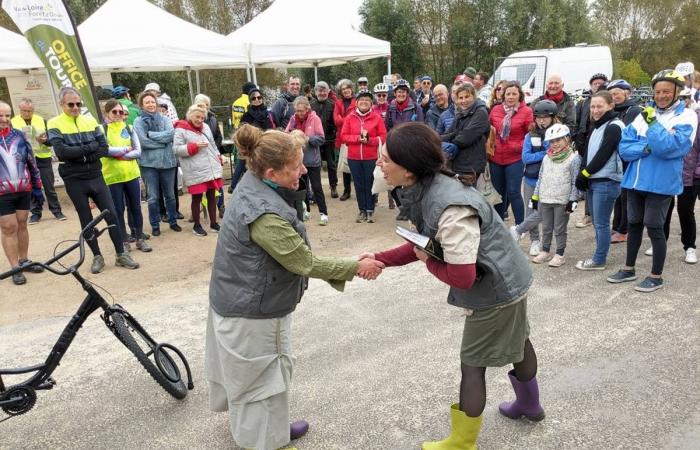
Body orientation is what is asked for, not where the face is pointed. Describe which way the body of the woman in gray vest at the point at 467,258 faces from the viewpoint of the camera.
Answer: to the viewer's left

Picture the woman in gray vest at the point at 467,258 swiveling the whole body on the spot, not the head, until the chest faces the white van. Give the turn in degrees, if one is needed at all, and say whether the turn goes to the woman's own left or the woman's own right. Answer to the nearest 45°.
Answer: approximately 90° to the woman's own right

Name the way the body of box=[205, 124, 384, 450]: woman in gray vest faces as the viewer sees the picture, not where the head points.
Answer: to the viewer's right

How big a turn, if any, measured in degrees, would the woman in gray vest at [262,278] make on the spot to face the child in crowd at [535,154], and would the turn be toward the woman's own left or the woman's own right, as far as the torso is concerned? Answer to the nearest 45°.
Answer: approximately 45° to the woman's own left

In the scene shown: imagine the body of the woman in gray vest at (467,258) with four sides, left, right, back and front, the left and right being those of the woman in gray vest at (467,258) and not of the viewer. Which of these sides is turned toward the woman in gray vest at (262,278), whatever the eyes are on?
front

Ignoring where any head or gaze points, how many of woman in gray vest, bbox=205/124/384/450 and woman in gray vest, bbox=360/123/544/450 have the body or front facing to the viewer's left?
1

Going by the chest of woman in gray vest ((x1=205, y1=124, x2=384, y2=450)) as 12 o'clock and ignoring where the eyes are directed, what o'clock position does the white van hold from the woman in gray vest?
The white van is roughly at 10 o'clock from the woman in gray vest.

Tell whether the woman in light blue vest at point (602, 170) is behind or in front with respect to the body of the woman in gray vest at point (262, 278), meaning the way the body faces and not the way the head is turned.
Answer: in front

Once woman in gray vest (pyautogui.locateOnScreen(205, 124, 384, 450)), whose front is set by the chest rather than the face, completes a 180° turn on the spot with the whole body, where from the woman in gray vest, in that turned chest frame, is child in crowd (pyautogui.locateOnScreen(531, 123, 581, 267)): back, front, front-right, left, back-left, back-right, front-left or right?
back-right

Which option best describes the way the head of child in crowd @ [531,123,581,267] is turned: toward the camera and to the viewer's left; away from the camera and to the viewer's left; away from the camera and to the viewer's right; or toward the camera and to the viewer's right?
toward the camera and to the viewer's left

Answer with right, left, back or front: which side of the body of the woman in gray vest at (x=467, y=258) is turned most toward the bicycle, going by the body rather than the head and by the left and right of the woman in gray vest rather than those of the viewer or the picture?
front

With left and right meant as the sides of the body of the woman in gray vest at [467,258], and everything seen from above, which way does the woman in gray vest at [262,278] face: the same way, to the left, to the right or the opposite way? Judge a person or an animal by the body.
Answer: the opposite way

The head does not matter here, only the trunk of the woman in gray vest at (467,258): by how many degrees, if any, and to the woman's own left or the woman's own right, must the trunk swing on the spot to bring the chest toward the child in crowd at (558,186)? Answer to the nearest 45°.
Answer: approximately 90° to the woman's own right

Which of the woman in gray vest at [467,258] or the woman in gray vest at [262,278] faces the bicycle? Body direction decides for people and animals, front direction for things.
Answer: the woman in gray vest at [467,258]
